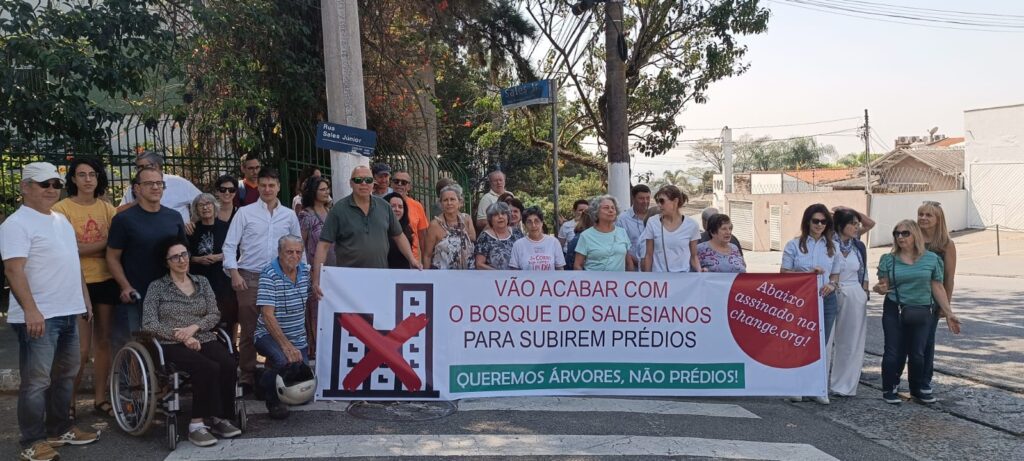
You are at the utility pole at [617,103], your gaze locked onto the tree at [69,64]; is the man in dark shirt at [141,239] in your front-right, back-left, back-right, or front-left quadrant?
front-left

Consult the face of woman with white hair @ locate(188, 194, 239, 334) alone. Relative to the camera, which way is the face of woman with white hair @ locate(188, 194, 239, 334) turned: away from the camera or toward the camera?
toward the camera

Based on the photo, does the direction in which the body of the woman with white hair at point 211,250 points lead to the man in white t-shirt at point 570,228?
no

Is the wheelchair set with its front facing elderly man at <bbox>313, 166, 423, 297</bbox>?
no

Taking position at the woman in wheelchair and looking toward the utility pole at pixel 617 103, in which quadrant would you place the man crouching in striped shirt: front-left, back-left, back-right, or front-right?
front-right

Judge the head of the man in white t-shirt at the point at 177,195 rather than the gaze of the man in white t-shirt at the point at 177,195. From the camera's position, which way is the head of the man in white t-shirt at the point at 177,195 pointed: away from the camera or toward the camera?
toward the camera

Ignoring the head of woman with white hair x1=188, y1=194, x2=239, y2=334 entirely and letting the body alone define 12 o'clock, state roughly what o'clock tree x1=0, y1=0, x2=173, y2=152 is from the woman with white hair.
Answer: The tree is roughly at 5 o'clock from the woman with white hair.

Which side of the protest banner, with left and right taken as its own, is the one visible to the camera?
front

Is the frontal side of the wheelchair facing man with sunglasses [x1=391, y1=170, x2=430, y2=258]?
no

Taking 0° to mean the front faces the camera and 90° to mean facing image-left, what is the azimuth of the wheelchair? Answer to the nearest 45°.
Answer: approximately 315°

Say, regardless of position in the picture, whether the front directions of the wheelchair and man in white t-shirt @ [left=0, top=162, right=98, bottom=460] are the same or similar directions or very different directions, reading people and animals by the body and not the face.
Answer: same or similar directions

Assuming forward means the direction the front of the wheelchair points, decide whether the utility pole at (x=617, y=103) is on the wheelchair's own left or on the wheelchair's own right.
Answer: on the wheelchair's own left

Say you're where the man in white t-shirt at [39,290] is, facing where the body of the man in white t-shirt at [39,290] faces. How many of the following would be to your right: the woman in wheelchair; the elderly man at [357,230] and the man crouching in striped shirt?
0

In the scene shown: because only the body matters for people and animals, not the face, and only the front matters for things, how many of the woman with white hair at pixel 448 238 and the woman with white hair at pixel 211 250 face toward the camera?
2
